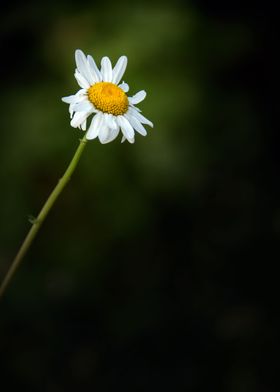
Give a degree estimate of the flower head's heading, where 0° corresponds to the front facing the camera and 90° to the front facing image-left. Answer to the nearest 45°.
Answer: approximately 0°
